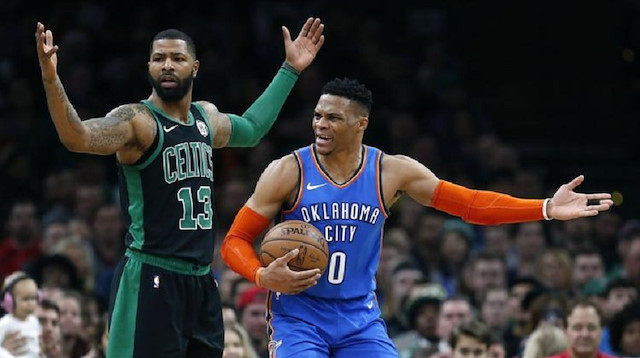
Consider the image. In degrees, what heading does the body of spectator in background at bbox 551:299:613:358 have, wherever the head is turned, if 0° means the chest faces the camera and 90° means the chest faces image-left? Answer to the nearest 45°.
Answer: approximately 0°

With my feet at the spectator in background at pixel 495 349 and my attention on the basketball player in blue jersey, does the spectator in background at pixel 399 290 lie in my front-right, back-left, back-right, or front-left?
back-right

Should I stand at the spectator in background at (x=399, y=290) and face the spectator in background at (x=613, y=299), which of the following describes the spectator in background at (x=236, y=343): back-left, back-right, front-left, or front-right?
back-right

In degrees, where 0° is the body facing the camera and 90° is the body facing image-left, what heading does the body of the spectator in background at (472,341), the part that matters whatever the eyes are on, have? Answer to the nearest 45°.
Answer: approximately 0°

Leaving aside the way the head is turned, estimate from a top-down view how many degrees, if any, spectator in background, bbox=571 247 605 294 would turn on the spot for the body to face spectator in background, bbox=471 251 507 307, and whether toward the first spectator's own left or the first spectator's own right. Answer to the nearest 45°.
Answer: approximately 45° to the first spectator's own right

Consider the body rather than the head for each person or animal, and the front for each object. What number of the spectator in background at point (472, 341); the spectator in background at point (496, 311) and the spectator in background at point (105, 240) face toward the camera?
3

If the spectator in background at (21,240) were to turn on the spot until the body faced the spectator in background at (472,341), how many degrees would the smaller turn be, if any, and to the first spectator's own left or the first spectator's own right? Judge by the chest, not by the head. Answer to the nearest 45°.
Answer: approximately 45° to the first spectator's own left

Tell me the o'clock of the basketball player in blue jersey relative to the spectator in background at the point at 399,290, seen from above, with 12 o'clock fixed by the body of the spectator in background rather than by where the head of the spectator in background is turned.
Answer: The basketball player in blue jersey is roughly at 12 o'clock from the spectator in background.
